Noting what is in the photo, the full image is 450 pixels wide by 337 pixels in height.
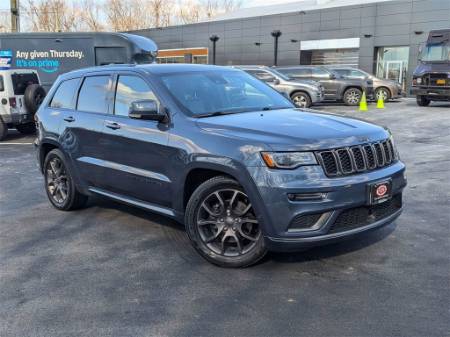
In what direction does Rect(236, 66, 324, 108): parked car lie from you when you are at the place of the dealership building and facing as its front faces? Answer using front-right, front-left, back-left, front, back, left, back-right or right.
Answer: front-left

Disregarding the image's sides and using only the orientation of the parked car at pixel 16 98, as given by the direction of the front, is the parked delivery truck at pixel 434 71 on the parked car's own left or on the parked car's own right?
on the parked car's own right

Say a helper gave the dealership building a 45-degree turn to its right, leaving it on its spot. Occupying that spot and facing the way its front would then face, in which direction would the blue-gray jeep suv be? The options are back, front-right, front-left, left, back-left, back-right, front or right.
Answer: left

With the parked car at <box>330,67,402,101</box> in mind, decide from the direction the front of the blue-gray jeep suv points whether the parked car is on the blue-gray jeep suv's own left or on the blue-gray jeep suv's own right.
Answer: on the blue-gray jeep suv's own left

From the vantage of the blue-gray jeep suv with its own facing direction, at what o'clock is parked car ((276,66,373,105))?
The parked car is roughly at 8 o'clock from the blue-gray jeep suv.

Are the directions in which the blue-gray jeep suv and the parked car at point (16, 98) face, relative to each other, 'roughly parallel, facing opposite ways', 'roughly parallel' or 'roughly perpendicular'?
roughly parallel, facing opposite ways

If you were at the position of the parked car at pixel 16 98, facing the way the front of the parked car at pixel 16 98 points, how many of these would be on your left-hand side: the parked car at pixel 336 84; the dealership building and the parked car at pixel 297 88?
0

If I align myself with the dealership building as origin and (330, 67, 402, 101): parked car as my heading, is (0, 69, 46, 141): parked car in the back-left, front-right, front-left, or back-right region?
front-right

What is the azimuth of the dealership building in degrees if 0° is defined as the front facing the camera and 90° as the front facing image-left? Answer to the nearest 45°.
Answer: approximately 45°

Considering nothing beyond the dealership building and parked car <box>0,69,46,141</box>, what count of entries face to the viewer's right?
0

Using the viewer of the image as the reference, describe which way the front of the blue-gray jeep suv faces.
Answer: facing the viewer and to the right of the viewer

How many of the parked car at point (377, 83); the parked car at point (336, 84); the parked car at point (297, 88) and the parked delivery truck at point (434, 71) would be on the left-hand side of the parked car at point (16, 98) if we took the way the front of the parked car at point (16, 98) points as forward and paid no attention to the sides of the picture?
0

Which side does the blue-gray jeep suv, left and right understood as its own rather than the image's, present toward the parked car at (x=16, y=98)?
back

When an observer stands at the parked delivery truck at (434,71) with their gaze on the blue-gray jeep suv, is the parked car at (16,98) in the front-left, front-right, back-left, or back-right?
front-right

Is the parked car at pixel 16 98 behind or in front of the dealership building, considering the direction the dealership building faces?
in front

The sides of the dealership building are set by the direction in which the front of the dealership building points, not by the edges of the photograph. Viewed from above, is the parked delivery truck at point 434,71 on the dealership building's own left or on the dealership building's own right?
on the dealership building's own left

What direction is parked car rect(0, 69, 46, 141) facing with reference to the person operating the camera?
facing away from the viewer and to the left of the viewer
